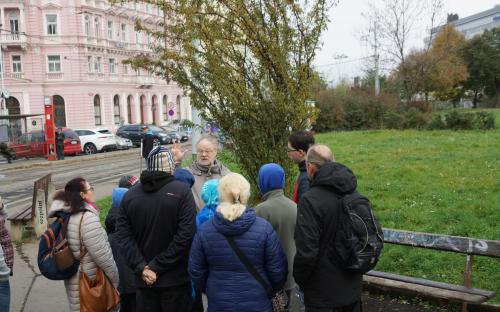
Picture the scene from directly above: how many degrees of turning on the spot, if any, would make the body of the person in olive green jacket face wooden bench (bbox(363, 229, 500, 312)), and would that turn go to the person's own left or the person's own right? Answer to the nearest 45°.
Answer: approximately 45° to the person's own right

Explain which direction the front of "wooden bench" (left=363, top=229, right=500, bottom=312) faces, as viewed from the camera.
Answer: facing the viewer and to the left of the viewer

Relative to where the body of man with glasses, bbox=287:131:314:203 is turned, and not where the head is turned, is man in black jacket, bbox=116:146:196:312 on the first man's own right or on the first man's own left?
on the first man's own left

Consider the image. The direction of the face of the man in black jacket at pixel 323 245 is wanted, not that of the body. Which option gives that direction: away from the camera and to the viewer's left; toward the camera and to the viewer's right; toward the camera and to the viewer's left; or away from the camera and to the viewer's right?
away from the camera and to the viewer's left

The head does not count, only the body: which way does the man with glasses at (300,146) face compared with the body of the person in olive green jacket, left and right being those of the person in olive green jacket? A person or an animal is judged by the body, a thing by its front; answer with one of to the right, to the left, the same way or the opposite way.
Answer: to the left

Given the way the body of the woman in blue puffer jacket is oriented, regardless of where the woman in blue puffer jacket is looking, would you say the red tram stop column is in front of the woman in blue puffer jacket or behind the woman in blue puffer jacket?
in front

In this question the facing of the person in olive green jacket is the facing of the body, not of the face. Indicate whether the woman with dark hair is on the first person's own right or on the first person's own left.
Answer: on the first person's own left

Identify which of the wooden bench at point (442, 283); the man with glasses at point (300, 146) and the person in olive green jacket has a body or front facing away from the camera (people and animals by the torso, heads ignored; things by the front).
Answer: the person in olive green jacket

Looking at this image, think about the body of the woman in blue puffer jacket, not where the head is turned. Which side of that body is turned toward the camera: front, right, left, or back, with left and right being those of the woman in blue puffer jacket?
back

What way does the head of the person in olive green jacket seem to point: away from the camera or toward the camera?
away from the camera

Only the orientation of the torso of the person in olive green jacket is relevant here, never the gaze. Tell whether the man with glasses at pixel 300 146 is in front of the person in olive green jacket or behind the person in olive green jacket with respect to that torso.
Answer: in front

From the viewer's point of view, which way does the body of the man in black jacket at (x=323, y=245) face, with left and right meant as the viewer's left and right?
facing away from the viewer and to the left of the viewer

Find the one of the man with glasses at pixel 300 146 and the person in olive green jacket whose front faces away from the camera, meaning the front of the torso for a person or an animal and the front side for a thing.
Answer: the person in olive green jacket

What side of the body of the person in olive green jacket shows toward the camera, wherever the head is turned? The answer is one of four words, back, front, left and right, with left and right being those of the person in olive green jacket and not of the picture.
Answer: back

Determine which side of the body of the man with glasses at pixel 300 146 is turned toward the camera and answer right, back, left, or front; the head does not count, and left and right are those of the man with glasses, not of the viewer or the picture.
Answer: left

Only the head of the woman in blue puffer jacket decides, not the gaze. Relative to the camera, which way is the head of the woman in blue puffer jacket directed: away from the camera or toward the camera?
away from the camera

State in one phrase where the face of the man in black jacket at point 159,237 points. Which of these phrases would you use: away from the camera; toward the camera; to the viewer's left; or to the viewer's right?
away from the camera
